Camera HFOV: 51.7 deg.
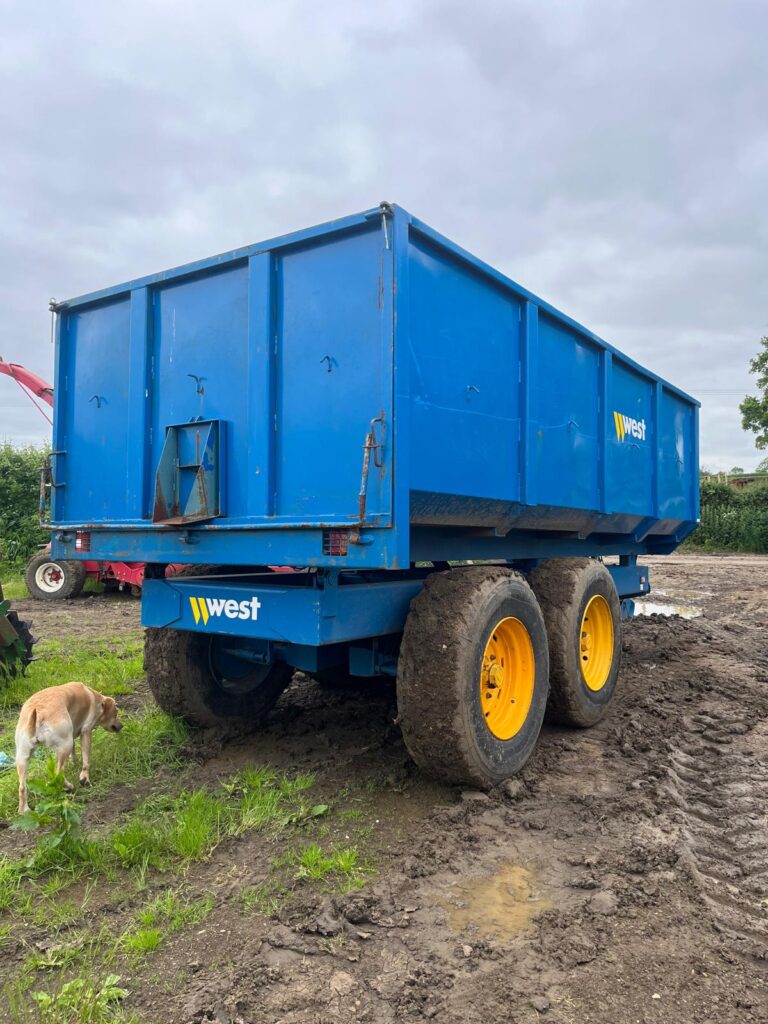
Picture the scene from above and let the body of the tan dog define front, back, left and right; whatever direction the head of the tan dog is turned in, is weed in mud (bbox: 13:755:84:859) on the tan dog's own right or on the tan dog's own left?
on the tan dog's own right

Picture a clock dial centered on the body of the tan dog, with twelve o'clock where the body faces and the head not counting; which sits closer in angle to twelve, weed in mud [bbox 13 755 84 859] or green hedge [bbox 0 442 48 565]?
the green hedge

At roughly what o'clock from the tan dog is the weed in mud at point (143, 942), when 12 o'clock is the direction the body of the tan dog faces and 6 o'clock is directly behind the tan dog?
The weed in mud is roughly at 4 o'clock from the tan dog.

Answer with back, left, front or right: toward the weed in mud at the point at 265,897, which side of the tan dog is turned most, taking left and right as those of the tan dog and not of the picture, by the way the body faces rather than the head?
right

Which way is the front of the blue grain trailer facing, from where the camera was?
facing away from the viewer and to the right of the viewer

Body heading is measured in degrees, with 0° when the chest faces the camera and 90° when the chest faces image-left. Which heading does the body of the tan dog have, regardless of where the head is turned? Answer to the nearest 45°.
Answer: approximately 225°
